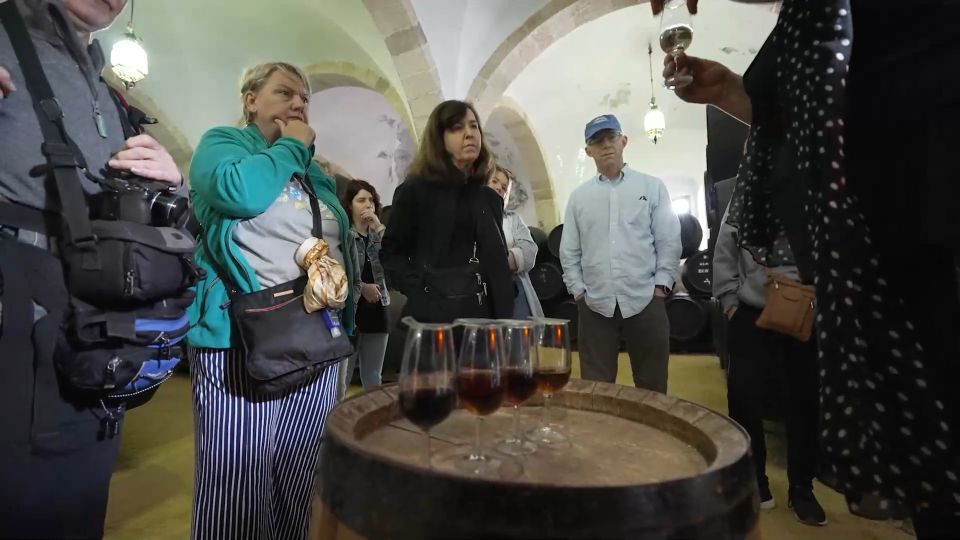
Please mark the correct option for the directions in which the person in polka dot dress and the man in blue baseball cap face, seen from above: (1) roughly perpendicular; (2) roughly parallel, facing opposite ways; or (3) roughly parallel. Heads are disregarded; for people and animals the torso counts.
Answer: roughly perpendicular

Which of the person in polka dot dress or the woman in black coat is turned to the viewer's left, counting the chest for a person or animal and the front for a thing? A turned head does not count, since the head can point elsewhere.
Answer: the person in polka dot dress

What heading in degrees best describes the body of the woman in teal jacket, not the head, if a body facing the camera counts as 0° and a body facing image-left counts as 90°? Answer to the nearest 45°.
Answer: approximately 315°

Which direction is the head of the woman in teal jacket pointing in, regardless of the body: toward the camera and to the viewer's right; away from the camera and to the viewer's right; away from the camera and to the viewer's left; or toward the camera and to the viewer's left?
toward the camera and to the viewer's right

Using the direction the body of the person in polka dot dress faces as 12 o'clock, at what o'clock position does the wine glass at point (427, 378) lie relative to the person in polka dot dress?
The wine glass is roughly at 11 o'clock from the person in polka dot dress.

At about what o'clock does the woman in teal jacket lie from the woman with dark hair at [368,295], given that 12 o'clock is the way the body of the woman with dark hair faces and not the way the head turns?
The woman in teal jacket is roughly at 2 o'clock from the woman with dark hair.

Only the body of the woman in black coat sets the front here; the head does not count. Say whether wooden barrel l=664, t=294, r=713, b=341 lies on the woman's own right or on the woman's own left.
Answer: on the woman's own left

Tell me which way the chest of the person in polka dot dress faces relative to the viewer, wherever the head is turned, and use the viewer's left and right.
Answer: facing to the left of the viewer
